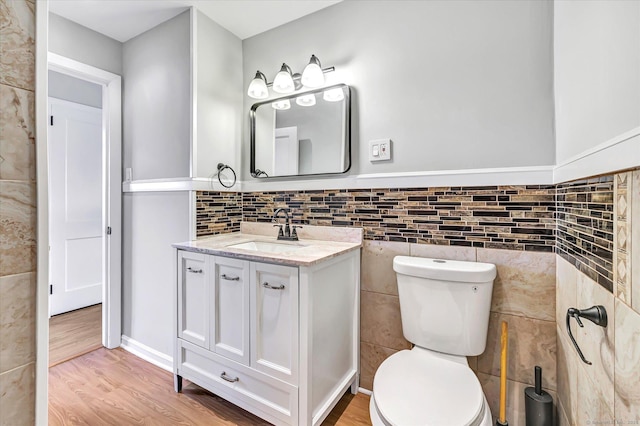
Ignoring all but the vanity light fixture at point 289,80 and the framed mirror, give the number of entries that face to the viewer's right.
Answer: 0

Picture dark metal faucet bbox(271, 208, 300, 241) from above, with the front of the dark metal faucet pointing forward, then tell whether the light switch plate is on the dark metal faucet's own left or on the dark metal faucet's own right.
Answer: on the dark metal faucet's own left

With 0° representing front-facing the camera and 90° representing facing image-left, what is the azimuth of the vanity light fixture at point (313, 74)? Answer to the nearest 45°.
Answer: approximately 45°

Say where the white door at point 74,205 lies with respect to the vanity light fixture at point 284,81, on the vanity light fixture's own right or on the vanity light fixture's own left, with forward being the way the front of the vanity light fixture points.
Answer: on the vanity light fixture's own right
